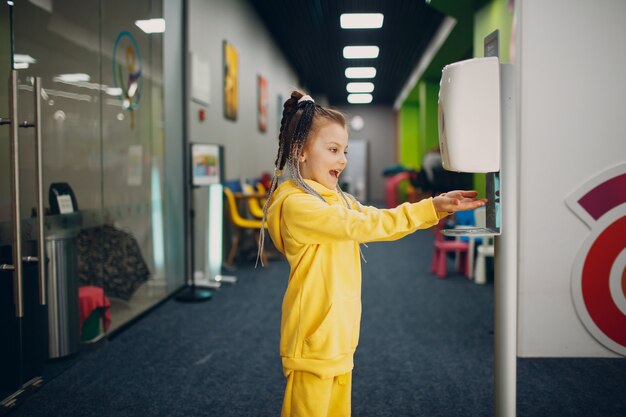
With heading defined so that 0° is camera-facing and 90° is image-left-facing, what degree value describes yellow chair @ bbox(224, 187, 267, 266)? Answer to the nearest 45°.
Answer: approximately 270°

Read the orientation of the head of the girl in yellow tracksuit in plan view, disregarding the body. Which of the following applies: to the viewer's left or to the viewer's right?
to the viewer's right

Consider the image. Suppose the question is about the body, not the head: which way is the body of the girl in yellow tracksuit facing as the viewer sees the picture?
to the viewer's right

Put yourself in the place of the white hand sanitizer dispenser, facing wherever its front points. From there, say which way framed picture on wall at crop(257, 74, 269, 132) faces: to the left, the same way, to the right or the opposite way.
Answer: the opposite way

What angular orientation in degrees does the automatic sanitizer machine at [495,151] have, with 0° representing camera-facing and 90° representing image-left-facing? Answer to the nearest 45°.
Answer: approximately 90°

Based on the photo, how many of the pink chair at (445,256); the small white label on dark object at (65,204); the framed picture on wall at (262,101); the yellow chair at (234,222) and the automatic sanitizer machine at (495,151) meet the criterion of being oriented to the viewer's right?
3

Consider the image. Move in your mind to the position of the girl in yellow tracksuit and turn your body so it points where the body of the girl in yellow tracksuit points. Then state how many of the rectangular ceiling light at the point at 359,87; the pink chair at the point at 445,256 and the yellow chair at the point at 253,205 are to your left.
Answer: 3

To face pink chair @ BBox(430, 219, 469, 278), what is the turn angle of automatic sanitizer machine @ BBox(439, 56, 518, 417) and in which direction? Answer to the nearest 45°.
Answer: approximately 90° to its right
